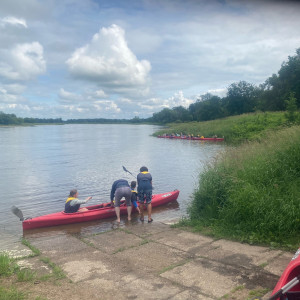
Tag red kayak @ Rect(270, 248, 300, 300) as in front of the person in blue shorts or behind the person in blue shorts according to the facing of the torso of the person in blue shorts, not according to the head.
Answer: behind

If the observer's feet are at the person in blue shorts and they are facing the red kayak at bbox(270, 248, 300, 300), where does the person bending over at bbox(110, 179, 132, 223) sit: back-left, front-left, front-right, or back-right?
back-right

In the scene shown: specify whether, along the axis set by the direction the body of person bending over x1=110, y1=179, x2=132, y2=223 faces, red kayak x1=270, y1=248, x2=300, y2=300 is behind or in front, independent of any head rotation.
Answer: behind

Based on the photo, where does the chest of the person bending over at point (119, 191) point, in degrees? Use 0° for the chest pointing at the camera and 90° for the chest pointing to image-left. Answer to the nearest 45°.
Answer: approximately 135°

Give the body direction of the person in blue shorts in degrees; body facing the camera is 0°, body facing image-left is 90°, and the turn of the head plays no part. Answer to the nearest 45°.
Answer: approximately 180°

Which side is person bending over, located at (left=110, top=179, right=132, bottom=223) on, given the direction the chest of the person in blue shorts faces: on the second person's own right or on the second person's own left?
on the second person's own left

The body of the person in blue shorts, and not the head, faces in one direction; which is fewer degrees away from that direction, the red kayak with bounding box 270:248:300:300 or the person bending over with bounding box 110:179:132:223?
the person bending over

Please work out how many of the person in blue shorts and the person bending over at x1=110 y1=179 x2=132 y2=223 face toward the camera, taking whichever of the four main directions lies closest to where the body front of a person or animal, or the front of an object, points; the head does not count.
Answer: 0
